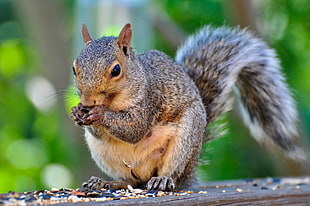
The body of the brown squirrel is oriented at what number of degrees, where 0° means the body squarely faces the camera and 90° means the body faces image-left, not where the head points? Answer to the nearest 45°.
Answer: approximately 45°
